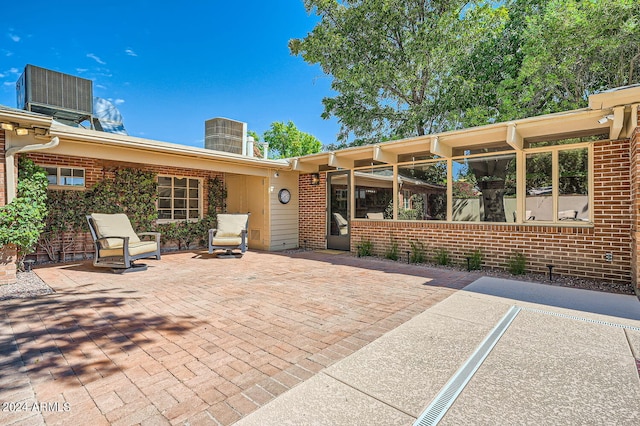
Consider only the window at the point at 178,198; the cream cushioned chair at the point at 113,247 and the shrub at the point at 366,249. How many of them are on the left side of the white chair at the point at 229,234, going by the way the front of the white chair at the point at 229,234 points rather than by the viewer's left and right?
1

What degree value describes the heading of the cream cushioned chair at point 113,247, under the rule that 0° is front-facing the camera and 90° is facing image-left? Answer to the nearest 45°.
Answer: approximately 315°

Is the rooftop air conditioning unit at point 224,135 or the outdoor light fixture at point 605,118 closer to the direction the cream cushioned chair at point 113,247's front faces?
the outdoor light fixture

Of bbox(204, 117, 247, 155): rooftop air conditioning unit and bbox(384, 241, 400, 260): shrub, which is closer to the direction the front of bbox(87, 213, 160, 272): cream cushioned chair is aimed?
the shrub

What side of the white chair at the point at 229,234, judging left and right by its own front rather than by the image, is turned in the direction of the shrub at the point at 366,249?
left

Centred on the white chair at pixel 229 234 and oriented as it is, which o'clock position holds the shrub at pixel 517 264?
The shrub is roughly at 10 o'clock from the white chair.

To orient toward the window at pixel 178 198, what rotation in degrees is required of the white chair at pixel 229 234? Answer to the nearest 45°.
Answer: approximately 135° to its right

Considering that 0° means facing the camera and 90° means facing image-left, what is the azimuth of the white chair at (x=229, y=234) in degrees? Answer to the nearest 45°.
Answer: approximately 0°

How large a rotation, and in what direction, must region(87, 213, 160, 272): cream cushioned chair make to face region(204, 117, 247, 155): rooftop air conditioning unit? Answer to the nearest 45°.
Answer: approximately 90° to its left

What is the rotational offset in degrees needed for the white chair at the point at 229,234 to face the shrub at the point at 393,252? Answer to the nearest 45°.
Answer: approximately 90° to its left
